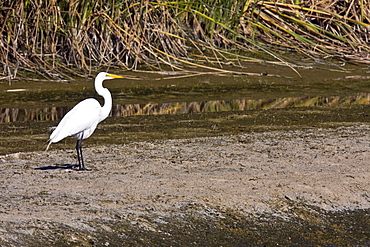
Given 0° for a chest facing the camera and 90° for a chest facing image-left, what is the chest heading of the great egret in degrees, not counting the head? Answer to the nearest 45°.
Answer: approximately 270°
